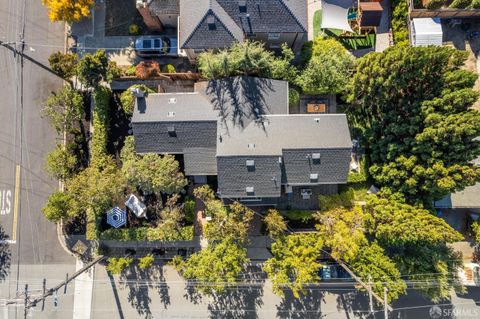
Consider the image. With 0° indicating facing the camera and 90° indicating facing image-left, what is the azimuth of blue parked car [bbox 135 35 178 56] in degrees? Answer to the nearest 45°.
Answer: approximately 270°

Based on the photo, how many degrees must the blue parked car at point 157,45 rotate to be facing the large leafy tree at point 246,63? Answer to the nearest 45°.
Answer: approximately 45° to its right

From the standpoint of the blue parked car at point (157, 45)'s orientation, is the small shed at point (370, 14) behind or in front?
in front

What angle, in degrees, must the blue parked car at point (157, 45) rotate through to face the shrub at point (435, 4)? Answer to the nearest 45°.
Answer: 0° — it already faces it
